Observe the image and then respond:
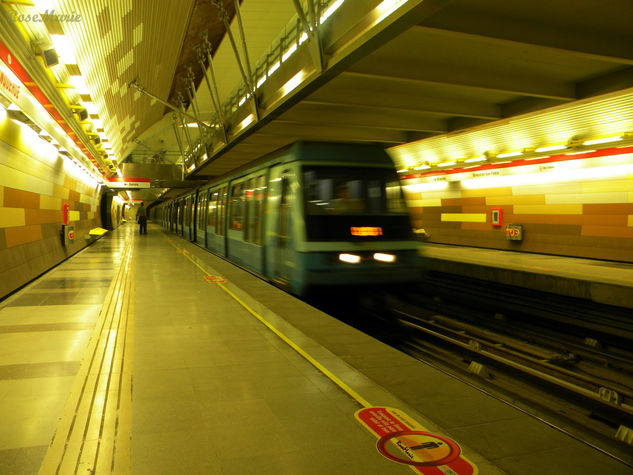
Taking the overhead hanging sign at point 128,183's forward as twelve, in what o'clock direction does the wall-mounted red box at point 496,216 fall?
the wall-mounted red box at point 496,216 is roughly at 11 o'clock from the overhead hanging sign at point 128,183.

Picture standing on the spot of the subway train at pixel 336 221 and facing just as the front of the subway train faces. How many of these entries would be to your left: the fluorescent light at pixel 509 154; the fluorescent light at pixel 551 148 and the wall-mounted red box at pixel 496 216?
3

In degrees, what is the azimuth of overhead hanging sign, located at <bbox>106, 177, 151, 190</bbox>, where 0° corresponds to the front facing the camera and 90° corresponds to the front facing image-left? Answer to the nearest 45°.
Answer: approximately 0°

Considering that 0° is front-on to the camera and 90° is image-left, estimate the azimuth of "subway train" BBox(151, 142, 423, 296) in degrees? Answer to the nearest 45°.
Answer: approximately 315°

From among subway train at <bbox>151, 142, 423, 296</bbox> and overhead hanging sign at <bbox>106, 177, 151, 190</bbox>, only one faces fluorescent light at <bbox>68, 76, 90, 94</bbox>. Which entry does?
the overhead hanging sign

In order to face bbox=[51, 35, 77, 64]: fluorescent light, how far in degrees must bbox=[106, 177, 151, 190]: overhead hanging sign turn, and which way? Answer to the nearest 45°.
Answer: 0° — it already faces it

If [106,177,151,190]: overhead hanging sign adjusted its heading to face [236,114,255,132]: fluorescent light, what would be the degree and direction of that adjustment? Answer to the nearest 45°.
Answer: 0° — it already faces it

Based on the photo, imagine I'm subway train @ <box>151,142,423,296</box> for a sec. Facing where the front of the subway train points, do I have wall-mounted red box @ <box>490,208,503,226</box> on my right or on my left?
on my left
